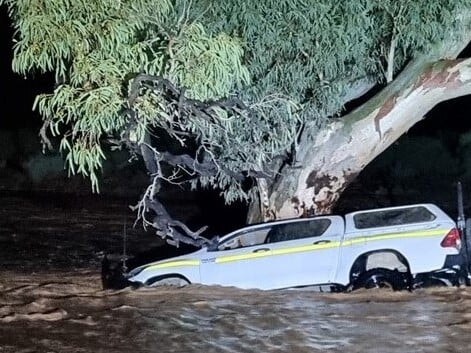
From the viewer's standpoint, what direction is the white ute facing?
to the viewer's left
